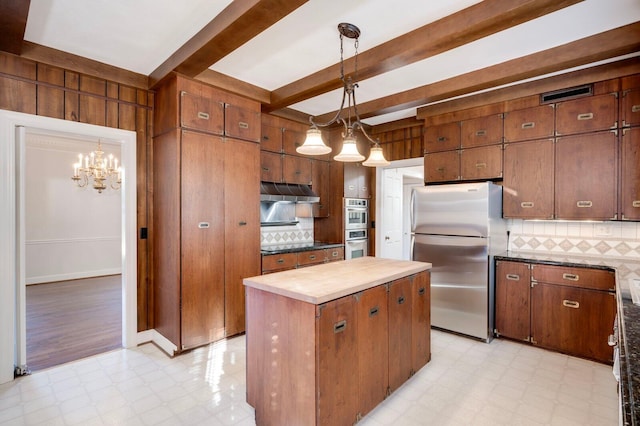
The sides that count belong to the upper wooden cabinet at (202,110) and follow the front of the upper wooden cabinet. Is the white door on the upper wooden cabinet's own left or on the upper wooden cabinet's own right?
on the upper wooden cabinet's own left

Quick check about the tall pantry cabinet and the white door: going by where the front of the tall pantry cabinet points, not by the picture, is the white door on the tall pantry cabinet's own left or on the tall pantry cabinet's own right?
on the tall pantry cabinet's own left

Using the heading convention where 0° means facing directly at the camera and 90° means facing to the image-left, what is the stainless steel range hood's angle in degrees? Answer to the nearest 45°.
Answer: approximately 315°

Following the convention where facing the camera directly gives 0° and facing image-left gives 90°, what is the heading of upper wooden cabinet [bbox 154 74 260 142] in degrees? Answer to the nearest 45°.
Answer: approximately 315°

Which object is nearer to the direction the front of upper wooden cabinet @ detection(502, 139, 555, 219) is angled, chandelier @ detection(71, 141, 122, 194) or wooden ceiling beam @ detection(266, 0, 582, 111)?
the wooden ceiling beam

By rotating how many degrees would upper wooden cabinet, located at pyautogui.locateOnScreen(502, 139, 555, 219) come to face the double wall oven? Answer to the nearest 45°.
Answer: approximately 90° to its right

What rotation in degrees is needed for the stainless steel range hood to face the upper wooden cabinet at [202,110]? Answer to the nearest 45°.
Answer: approximately 90° to its right
